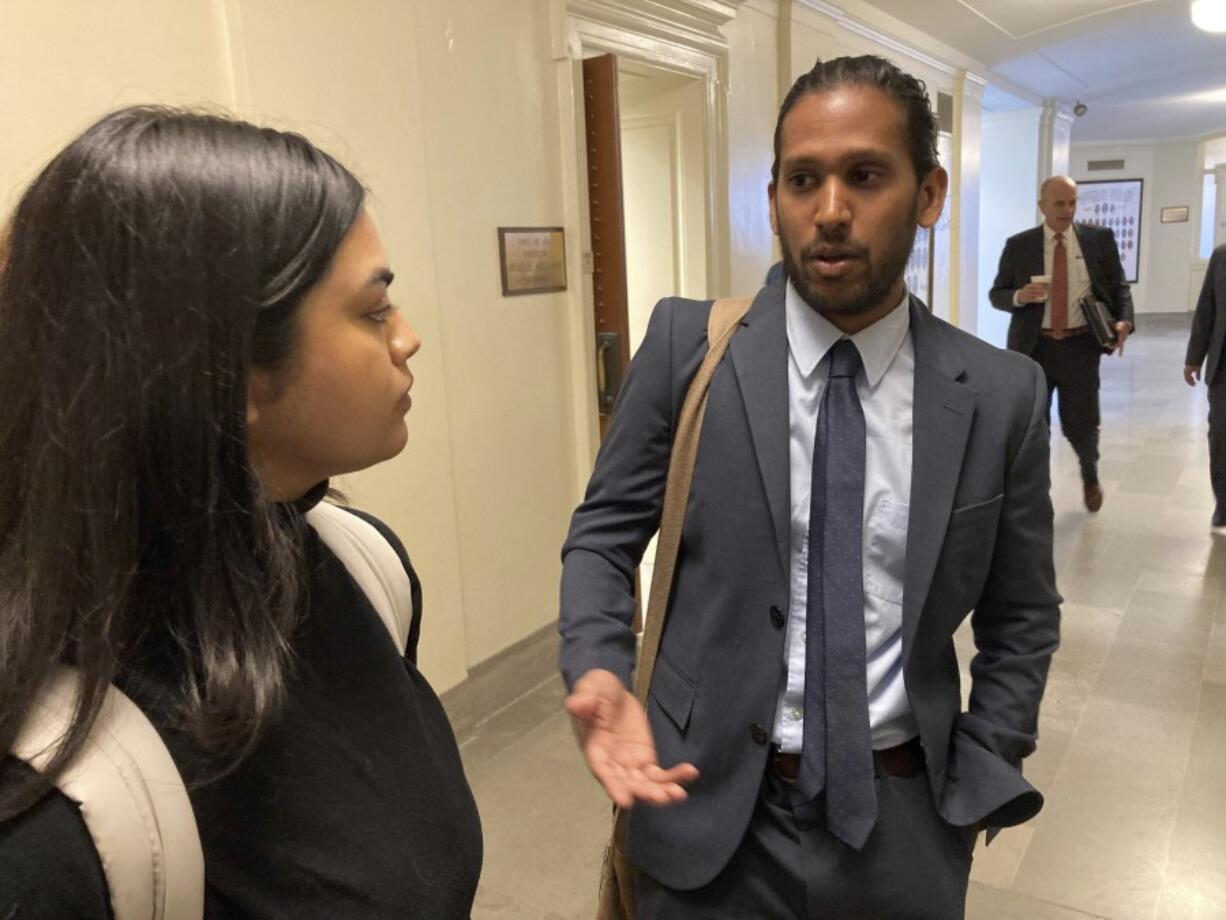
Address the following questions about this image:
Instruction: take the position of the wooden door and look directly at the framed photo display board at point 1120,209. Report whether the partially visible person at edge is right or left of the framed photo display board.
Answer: right

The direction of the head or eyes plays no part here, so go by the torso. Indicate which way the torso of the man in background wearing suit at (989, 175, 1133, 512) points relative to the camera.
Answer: toward the camera

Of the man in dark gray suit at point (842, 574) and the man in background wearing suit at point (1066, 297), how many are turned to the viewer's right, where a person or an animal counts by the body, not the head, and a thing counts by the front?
0

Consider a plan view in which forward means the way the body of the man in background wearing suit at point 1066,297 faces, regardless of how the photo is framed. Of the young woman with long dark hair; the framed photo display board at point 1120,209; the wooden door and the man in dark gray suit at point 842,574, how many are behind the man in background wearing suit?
1

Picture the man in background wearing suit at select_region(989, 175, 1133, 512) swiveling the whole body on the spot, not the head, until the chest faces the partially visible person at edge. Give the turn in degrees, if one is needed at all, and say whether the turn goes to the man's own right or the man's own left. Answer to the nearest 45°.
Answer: approximately 90° to the man's own left

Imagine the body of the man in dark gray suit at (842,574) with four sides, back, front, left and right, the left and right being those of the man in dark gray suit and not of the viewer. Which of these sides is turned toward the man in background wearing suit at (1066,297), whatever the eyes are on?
back

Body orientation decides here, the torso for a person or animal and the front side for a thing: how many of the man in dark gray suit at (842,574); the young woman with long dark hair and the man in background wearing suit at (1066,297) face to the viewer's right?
1

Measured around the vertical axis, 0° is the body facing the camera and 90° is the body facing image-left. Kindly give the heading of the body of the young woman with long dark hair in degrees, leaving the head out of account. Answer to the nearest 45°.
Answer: approximately 270°

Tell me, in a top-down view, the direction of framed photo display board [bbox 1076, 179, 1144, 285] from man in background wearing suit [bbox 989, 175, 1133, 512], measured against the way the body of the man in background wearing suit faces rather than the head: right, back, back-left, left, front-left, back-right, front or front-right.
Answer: back

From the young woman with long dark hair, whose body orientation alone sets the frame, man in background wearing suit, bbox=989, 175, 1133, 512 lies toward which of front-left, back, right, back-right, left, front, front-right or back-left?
front-left

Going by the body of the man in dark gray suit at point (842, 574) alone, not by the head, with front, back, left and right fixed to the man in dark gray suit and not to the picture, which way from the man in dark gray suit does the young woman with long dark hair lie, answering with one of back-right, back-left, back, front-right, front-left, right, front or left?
front-right

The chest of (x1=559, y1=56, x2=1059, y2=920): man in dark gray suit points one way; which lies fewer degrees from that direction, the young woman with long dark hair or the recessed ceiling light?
the young woman with long dark hair

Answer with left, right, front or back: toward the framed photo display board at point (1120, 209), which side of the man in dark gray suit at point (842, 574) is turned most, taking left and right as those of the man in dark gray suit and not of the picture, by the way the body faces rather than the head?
back

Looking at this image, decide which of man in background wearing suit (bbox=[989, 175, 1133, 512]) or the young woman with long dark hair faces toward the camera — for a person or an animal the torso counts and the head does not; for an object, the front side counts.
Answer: the man in background wearing suit

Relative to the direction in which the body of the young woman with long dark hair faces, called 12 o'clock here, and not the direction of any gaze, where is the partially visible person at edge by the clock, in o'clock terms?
The partially visible person at edge is roughly at 11 o'clock from the young woman with long dark hair.

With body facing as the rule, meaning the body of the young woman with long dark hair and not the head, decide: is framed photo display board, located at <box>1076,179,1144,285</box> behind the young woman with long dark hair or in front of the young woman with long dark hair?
in front

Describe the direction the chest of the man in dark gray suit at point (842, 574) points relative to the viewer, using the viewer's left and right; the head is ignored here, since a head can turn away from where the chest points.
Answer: facing the viewer

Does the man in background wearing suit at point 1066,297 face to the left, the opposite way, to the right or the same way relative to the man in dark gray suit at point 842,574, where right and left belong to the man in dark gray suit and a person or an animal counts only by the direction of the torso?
the same way

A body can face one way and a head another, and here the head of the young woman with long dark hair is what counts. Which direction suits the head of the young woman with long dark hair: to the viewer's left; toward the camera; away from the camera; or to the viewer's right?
to the viewer's right
